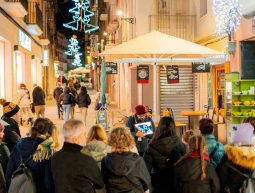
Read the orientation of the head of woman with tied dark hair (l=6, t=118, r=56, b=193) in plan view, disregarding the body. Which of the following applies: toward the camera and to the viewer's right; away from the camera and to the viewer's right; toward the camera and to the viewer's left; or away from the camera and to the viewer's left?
away from the camera and to the viewer's right

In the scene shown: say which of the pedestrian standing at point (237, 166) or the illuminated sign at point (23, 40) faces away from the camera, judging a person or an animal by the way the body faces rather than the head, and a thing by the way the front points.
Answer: the pedestrian standing

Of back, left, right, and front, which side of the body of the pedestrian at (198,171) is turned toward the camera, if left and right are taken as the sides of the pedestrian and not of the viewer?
back

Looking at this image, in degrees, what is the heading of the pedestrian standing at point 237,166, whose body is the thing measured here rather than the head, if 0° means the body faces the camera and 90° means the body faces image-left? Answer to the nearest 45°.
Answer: approximately 180°

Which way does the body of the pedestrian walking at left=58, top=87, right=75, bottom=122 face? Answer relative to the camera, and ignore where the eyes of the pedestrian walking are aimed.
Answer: away from the camera

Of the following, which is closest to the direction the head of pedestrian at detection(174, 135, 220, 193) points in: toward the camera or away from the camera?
away from the camera

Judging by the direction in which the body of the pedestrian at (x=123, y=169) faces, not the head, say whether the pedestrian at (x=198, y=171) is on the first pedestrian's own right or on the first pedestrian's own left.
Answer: on the first pedestrian's own right

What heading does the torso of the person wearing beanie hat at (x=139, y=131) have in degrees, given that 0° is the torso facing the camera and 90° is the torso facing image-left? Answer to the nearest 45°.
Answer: approximately 0°

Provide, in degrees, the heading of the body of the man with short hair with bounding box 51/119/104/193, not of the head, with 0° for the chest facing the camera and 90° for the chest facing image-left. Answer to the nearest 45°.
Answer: approximately 225°

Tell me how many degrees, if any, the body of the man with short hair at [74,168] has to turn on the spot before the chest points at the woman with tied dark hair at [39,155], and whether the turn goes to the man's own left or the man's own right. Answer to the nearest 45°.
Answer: approximately 90° to the man's own left

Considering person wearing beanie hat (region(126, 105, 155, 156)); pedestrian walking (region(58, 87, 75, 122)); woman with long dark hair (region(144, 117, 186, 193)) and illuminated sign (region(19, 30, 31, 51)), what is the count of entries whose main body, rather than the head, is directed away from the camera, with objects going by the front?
2

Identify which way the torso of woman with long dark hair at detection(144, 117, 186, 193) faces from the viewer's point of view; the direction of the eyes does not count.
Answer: away from the camera
